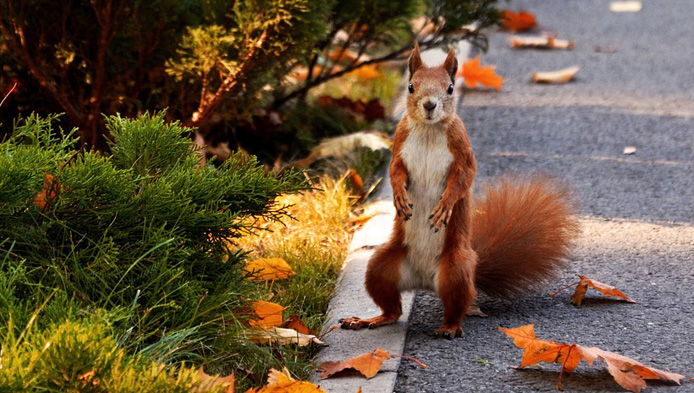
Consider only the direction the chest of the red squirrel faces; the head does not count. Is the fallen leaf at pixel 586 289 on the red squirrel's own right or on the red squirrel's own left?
on the red squirrel's own left

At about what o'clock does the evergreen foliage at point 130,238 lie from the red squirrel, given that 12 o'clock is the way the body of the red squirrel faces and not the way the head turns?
The evergreen foliage is roughly at 2 o'clock from the red squirrel.

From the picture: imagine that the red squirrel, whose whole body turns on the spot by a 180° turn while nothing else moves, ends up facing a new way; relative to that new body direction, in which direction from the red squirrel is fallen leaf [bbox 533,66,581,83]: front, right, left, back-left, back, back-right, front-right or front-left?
front

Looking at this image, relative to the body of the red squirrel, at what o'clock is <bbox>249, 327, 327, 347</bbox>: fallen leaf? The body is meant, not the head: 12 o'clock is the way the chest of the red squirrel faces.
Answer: The fallen leaf is roughly at 2 o'clock from the red squirrel.

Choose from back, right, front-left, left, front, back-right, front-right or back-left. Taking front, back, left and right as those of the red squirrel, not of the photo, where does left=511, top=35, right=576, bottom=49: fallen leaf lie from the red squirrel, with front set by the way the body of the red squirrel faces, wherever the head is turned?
back

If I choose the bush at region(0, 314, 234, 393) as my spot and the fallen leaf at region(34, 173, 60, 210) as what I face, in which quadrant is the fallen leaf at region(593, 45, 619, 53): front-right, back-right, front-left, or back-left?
front-right

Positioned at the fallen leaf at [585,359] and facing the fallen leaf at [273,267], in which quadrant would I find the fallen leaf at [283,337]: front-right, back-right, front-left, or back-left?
front-left

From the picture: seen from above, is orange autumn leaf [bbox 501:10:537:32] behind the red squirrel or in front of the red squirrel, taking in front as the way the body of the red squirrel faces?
behind

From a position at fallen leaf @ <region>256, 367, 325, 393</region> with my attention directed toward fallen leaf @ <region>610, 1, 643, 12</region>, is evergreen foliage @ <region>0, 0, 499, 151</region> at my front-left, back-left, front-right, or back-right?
front-left

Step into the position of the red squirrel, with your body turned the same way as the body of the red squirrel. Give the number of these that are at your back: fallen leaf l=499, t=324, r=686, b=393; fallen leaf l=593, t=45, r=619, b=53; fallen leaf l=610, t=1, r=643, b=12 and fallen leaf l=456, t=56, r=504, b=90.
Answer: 3

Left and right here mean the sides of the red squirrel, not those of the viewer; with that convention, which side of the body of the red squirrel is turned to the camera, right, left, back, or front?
front

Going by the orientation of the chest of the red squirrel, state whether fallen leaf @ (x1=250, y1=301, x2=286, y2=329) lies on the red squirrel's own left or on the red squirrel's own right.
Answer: on the red squirrel's own right

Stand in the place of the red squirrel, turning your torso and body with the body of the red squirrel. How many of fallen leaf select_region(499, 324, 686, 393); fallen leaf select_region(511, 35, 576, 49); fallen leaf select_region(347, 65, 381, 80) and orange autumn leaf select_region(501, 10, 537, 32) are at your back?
3
